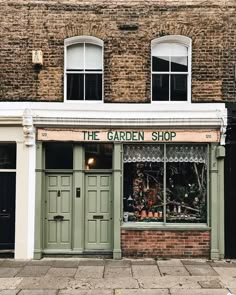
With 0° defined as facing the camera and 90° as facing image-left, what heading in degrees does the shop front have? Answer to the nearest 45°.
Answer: approximately 0°

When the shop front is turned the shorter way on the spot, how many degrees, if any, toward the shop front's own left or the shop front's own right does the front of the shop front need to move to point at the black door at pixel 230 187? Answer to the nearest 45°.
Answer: approximately 90° to the shop front's own left

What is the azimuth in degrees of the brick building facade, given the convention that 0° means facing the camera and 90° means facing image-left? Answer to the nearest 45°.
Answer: approximately 0°
